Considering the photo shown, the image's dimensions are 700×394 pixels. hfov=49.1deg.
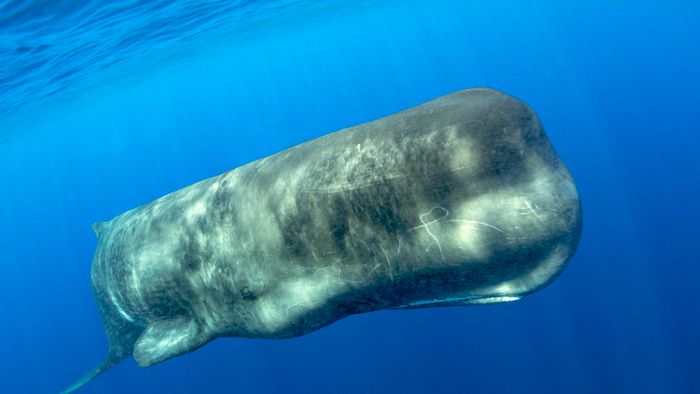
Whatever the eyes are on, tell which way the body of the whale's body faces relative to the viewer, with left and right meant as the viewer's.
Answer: facing the viewer and to the right of the viewer
